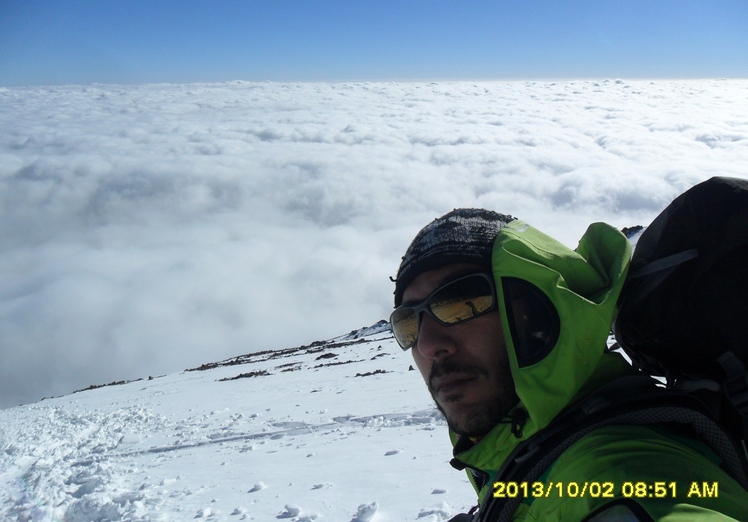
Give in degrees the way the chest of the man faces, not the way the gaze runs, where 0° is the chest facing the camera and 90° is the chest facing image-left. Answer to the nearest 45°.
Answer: approximately 45°
